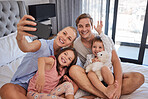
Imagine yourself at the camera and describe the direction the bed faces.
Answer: facing the viewer and to the right of the viewer

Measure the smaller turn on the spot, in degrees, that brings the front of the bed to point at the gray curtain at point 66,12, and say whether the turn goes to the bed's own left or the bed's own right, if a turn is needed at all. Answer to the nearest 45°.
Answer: approximately 135° to the bed's own left

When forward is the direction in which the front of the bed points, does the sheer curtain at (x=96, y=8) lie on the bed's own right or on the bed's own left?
on the bed's own left
